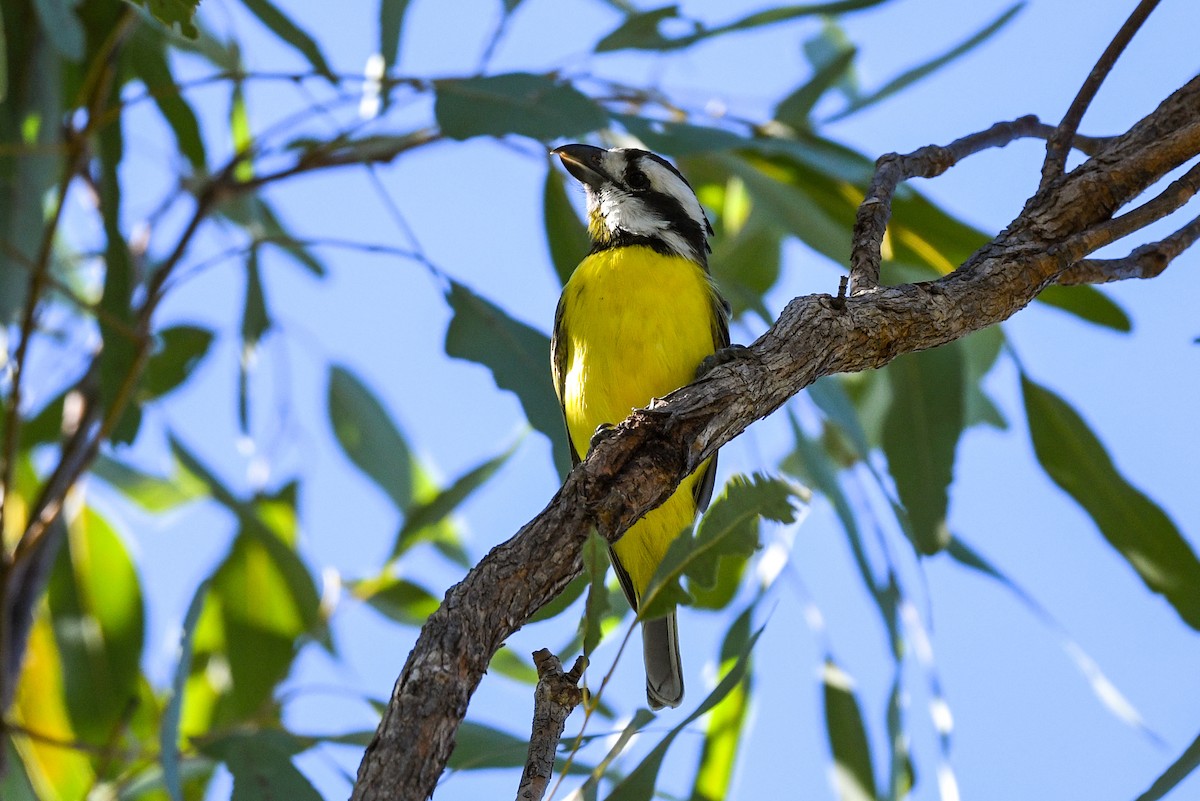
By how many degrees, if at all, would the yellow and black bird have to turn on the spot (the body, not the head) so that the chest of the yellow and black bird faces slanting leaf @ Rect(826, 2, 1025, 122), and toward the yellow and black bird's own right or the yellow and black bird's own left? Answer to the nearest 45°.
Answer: approximately 90° to the yellow and black bird's own left

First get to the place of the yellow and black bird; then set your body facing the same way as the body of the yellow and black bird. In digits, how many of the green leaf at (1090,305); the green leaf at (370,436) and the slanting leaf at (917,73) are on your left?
2

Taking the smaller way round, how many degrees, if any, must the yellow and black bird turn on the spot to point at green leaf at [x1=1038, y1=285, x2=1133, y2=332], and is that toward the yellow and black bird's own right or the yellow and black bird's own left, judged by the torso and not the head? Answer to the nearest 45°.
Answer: approximately 90° to the yellow and black bird's own left

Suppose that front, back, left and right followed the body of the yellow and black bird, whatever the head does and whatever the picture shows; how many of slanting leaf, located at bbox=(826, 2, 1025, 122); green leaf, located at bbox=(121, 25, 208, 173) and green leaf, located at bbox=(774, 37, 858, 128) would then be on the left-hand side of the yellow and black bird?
2

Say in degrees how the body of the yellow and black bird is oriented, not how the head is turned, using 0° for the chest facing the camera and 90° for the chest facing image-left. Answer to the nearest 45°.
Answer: approximately 0°

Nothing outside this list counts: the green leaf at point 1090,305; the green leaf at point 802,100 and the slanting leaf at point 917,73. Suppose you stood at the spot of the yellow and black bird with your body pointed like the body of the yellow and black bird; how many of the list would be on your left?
3

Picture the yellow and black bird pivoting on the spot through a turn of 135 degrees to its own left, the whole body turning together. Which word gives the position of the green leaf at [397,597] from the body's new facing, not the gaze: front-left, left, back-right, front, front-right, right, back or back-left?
left
